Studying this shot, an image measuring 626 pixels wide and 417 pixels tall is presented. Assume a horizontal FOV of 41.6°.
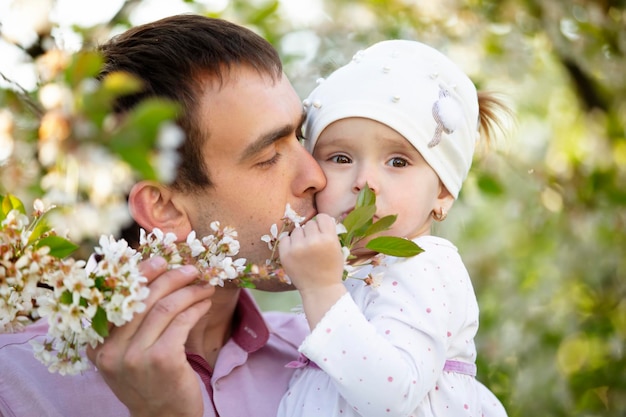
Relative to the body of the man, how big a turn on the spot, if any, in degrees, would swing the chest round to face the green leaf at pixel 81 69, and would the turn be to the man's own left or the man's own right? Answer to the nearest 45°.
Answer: approximately 45° to the man's own right

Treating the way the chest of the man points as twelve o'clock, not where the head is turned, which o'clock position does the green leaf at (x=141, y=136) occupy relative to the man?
The green leaf is roughly at 2 o'clock from the man.

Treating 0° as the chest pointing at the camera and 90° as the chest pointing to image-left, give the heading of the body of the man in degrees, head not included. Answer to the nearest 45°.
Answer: approximately 315°
